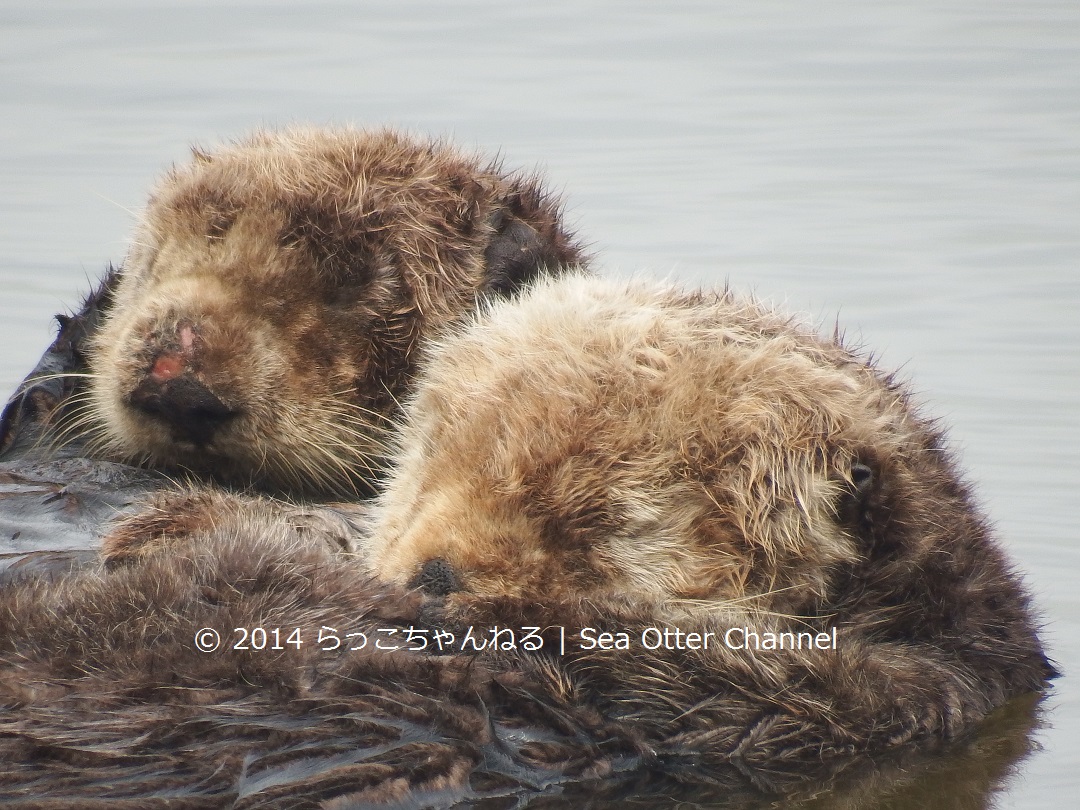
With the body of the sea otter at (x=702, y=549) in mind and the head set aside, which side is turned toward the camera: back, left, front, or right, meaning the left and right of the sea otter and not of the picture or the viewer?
left
